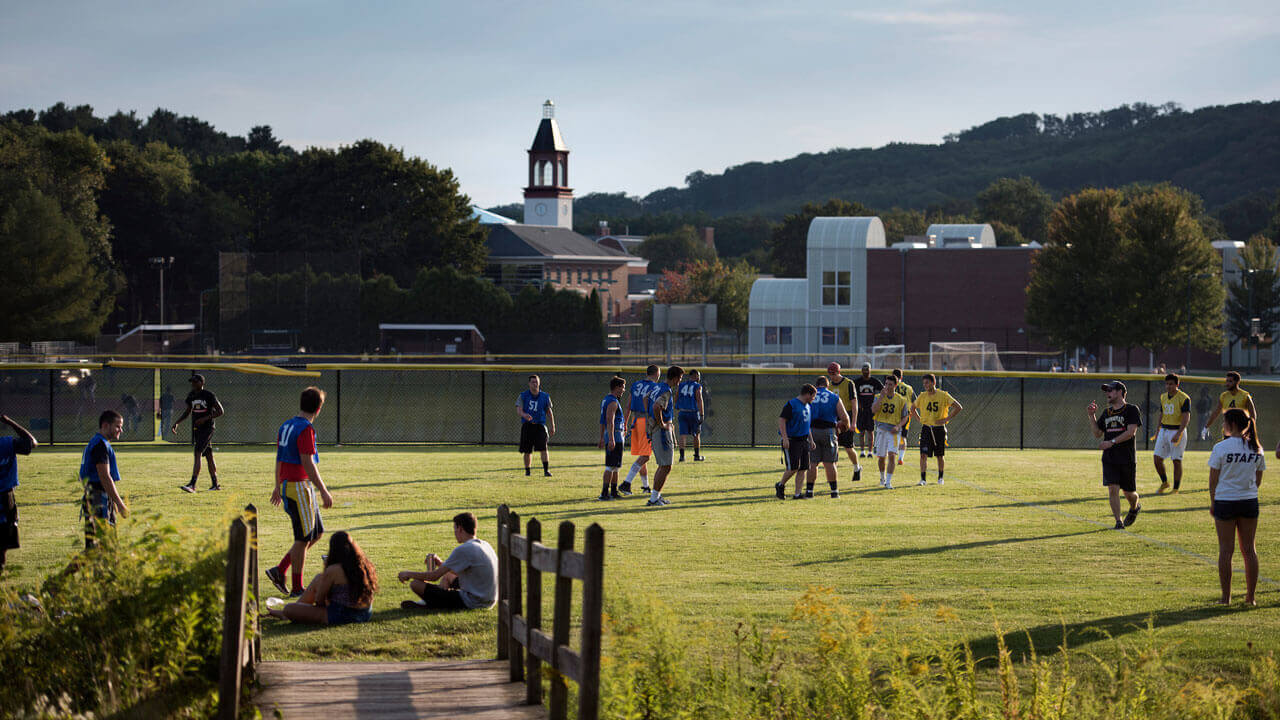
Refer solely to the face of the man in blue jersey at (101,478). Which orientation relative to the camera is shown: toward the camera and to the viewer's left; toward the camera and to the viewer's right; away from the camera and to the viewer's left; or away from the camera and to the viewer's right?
toward the camera and to the viewer's right

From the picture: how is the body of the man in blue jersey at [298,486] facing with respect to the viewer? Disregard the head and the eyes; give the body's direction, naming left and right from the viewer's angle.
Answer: facing away from the viewer and to the right of the viewer

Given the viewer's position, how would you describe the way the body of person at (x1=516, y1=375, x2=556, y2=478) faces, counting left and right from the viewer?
facing the viewer

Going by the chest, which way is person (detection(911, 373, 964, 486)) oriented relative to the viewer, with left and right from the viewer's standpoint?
facing the viewer

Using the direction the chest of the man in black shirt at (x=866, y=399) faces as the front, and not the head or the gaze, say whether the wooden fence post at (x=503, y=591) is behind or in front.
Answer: in front

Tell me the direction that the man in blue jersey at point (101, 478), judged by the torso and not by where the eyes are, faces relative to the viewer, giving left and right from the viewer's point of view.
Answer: facing to the right of the viewer

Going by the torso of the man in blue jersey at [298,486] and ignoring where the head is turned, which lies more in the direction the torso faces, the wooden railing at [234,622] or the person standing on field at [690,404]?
the person standing on field

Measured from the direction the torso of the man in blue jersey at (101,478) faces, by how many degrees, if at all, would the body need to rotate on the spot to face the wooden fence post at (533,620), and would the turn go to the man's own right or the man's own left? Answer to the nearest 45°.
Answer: approximately 45° to the man's own right

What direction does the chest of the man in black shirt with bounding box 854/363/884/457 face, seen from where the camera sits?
toward the camera
